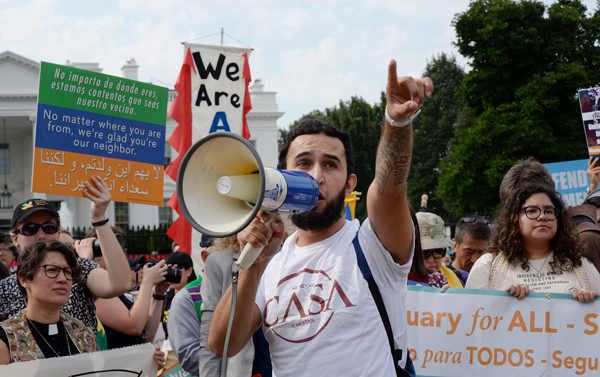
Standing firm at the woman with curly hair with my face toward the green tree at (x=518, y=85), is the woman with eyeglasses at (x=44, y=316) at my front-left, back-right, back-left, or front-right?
back-left

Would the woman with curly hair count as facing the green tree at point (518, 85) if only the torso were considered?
no

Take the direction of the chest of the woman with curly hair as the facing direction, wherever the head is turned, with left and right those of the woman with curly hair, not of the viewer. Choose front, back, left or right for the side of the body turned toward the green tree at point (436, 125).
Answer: back

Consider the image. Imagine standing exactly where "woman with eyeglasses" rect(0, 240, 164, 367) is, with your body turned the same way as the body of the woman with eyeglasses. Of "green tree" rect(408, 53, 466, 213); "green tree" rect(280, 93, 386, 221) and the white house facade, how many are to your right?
0

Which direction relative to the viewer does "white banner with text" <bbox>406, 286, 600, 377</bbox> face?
toward the camera

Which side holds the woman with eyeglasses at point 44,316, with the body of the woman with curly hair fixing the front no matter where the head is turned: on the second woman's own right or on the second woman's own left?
on the second woman's own right

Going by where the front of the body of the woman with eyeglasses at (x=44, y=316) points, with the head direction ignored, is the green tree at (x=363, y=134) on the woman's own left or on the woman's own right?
on the woman's own left

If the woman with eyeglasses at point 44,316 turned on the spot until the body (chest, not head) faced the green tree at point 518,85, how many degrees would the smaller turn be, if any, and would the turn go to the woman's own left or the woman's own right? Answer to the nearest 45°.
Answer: approximately 90° to the woman's own left

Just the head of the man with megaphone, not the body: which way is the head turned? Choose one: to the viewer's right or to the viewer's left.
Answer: to the viewer's left

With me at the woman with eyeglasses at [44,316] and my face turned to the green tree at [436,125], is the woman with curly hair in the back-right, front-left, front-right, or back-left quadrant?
front-right

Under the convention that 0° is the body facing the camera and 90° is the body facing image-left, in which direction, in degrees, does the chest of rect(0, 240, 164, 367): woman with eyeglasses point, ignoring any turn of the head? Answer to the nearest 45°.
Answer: approximately 315°

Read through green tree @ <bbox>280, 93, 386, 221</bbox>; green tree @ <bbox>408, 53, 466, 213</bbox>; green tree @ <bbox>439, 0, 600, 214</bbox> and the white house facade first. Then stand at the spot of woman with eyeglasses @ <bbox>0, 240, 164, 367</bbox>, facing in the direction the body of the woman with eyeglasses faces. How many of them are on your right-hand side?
0

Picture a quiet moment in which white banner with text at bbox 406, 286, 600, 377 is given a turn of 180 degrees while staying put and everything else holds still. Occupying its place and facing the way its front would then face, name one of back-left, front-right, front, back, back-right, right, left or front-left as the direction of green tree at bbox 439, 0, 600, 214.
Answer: front

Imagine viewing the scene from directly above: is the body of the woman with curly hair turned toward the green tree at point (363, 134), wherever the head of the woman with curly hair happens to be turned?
no

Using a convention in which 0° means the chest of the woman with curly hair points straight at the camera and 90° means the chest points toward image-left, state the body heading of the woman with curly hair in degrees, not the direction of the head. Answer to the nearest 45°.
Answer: approximately 0°

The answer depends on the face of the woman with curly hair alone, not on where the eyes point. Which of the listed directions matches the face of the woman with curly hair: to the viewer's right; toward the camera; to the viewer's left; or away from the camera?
toward the camera
